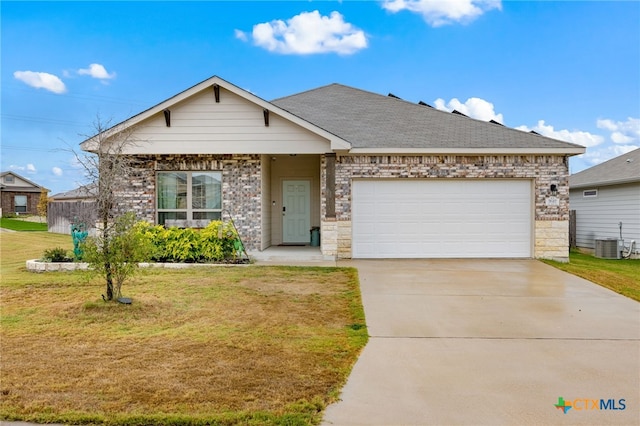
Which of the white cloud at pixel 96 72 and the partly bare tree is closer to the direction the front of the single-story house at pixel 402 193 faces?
the partly bare tree

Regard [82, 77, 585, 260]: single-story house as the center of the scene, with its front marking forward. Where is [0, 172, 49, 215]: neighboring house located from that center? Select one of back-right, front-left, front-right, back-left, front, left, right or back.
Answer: back-right

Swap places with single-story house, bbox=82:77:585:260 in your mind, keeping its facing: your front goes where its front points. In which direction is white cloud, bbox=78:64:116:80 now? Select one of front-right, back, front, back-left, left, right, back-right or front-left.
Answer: back-right

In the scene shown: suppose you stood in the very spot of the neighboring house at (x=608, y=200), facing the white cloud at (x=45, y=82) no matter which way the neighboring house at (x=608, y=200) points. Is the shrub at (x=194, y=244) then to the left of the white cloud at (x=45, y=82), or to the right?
left

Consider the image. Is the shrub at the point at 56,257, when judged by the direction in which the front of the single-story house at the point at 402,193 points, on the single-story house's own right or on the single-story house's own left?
on the single-story house's own right

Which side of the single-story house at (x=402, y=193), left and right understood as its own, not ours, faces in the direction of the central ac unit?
left

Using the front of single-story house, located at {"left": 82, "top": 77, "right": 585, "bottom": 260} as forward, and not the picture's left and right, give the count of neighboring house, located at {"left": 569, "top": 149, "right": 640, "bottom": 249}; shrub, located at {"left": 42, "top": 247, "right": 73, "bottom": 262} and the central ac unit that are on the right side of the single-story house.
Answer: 1

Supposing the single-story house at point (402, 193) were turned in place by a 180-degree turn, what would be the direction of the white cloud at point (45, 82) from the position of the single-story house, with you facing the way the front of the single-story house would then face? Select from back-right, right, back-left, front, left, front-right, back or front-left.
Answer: front-left

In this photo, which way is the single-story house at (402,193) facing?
toward the camera

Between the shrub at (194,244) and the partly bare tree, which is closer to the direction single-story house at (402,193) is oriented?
the partly bare tree

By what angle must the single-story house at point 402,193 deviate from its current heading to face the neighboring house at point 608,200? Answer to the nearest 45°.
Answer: approximately 135° to its left
